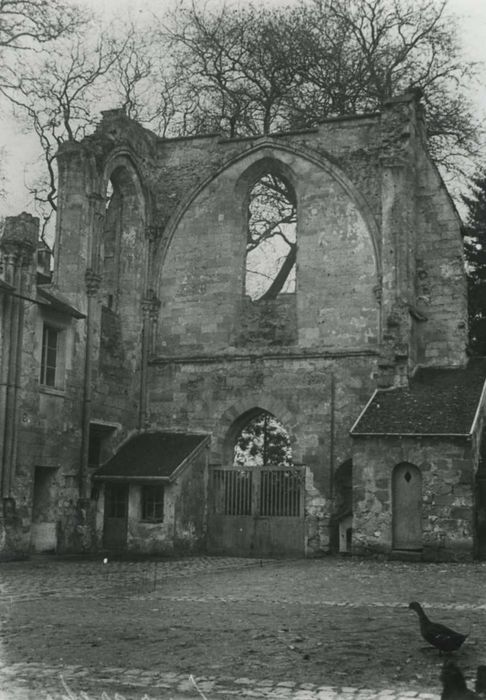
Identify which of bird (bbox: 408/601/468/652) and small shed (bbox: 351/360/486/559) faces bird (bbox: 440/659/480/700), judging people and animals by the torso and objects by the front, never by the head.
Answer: the small shed

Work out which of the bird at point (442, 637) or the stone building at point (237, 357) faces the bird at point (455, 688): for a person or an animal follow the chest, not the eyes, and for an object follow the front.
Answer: the stone building

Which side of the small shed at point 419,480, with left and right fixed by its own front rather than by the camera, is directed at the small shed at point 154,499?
right

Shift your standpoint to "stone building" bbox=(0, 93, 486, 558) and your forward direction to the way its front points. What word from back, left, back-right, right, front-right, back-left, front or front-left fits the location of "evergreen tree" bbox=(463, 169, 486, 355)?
back-left

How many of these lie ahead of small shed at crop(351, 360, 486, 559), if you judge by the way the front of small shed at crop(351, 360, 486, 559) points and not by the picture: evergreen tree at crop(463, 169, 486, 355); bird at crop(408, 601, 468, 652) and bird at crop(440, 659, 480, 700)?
2

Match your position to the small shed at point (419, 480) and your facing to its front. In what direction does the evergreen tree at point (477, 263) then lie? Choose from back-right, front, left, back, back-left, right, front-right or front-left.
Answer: back

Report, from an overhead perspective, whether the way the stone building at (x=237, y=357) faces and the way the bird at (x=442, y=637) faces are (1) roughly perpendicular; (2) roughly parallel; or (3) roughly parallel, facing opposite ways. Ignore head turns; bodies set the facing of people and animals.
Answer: roughly perpendicular

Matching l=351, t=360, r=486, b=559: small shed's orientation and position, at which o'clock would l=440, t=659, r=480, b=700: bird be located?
The bird is roughly at 12 o'clock from the small shed.

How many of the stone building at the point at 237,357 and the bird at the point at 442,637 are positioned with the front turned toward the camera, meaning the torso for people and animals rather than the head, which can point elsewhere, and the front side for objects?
1

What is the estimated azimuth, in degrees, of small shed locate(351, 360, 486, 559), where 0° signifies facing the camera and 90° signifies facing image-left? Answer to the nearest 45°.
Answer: approximately 0°

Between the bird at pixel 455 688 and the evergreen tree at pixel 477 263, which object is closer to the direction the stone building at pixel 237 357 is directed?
the bird

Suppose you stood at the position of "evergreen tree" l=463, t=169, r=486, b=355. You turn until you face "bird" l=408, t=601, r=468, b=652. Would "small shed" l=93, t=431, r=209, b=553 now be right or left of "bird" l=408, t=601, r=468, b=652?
right

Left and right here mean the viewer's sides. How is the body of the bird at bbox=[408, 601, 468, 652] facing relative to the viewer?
facing to the left of the viewer

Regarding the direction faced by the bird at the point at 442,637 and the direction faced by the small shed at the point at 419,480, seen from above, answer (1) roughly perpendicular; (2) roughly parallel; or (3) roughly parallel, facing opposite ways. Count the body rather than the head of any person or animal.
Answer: roughly perpendicular

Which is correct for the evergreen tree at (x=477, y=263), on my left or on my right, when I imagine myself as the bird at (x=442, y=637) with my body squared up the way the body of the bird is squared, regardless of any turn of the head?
on my right
